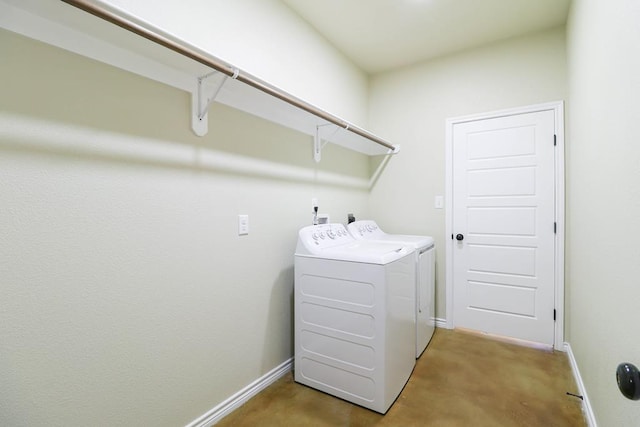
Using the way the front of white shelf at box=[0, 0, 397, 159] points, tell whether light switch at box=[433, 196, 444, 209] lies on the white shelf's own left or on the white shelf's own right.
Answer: on the white shelf's own left

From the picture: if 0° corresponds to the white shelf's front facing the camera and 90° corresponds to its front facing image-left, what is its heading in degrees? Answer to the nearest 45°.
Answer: approximately 315°

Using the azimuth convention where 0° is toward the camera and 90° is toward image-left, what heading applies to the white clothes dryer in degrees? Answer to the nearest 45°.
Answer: approximately 315°

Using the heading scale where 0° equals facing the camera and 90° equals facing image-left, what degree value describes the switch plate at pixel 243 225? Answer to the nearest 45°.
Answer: approximately 315°

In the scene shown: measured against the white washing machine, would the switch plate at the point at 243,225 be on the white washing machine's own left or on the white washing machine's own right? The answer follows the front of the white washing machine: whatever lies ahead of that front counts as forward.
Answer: on the white washing machine's own right

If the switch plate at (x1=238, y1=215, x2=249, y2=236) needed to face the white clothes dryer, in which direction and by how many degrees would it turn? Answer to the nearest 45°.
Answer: approximately 45° to its left

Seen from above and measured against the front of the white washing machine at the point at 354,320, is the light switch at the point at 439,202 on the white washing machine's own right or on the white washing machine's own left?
on the white washing machine's own left

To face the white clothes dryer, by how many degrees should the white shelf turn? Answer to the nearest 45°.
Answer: approximately 45° to its left

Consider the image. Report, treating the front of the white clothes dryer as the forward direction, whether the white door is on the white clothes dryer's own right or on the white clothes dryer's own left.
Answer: on the white clothes dryer's own left

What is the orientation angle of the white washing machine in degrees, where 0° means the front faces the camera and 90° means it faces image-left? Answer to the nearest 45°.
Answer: approximately 315°
